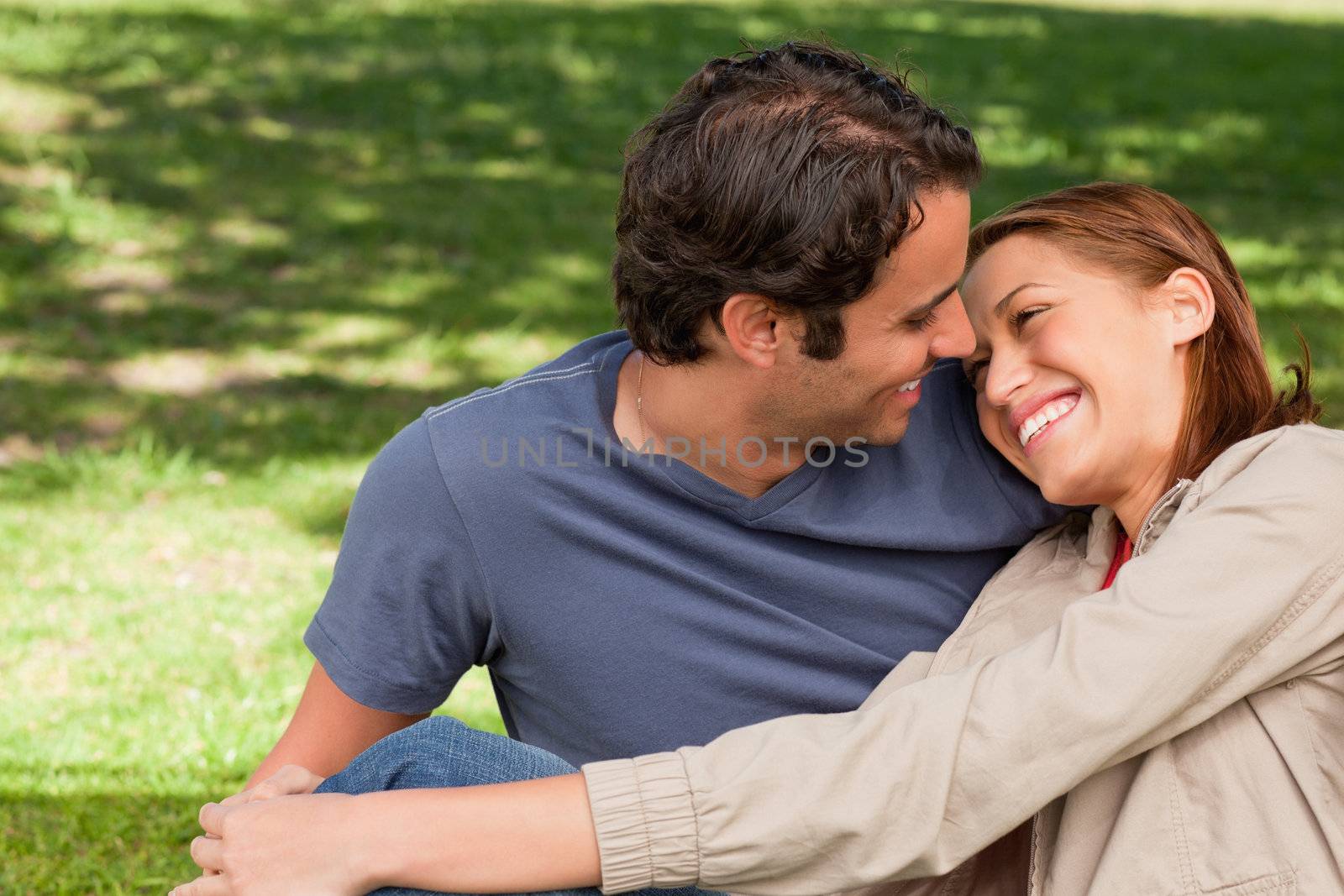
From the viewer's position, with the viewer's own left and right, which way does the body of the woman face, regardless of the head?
facing the viewer and to the left of the viewer

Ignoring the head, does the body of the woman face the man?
no

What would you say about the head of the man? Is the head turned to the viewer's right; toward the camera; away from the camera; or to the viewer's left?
to the viewer's right

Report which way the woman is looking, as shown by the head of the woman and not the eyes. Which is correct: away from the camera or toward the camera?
toward the camera
